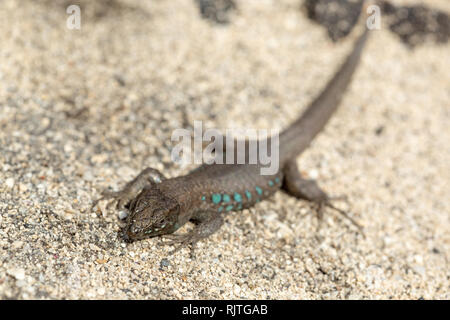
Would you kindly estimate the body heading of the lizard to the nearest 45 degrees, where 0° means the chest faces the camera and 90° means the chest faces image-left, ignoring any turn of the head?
approximately 45°
